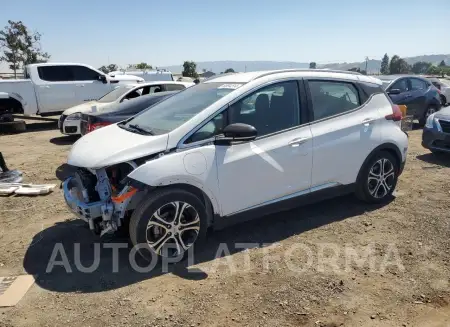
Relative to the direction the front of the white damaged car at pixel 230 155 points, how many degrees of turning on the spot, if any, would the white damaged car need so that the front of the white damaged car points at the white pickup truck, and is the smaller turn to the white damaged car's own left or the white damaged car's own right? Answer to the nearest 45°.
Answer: approximately 90° to the white damaged car's own right

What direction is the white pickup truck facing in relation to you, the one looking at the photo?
facing to the right of the viewer

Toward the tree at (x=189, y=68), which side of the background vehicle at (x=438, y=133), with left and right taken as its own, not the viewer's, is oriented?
right

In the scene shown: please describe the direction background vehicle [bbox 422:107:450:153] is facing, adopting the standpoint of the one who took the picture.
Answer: facing the viewer and to the left of the viewer

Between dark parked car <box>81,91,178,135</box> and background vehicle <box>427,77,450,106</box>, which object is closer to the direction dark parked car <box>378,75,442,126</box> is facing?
the dark parked car

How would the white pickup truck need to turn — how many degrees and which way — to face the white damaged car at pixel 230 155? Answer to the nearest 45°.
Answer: approximately 90° to its right

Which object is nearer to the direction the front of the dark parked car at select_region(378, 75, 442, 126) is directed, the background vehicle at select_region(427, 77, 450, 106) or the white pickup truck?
the white pickup truck

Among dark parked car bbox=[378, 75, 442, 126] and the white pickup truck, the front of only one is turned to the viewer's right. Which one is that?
the white pickup truck

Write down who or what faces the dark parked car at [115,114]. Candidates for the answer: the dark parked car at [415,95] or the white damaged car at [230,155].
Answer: the dark parked car at [415,95]

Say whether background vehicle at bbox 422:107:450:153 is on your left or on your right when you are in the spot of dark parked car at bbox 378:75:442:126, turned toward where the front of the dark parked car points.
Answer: on your left
